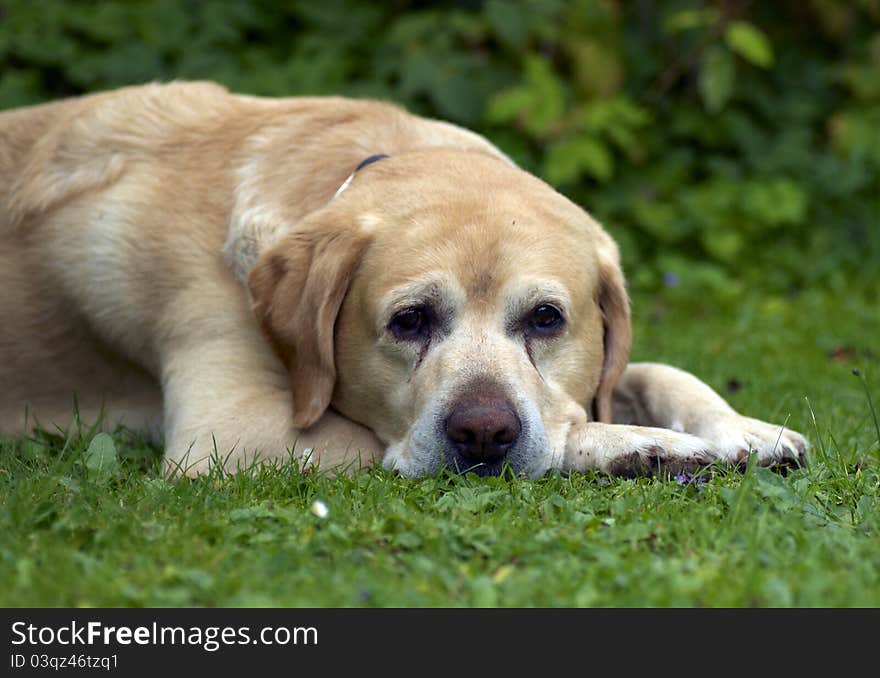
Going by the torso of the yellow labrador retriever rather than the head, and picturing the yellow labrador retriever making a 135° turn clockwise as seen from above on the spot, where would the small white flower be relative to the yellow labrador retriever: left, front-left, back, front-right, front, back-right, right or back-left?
left
